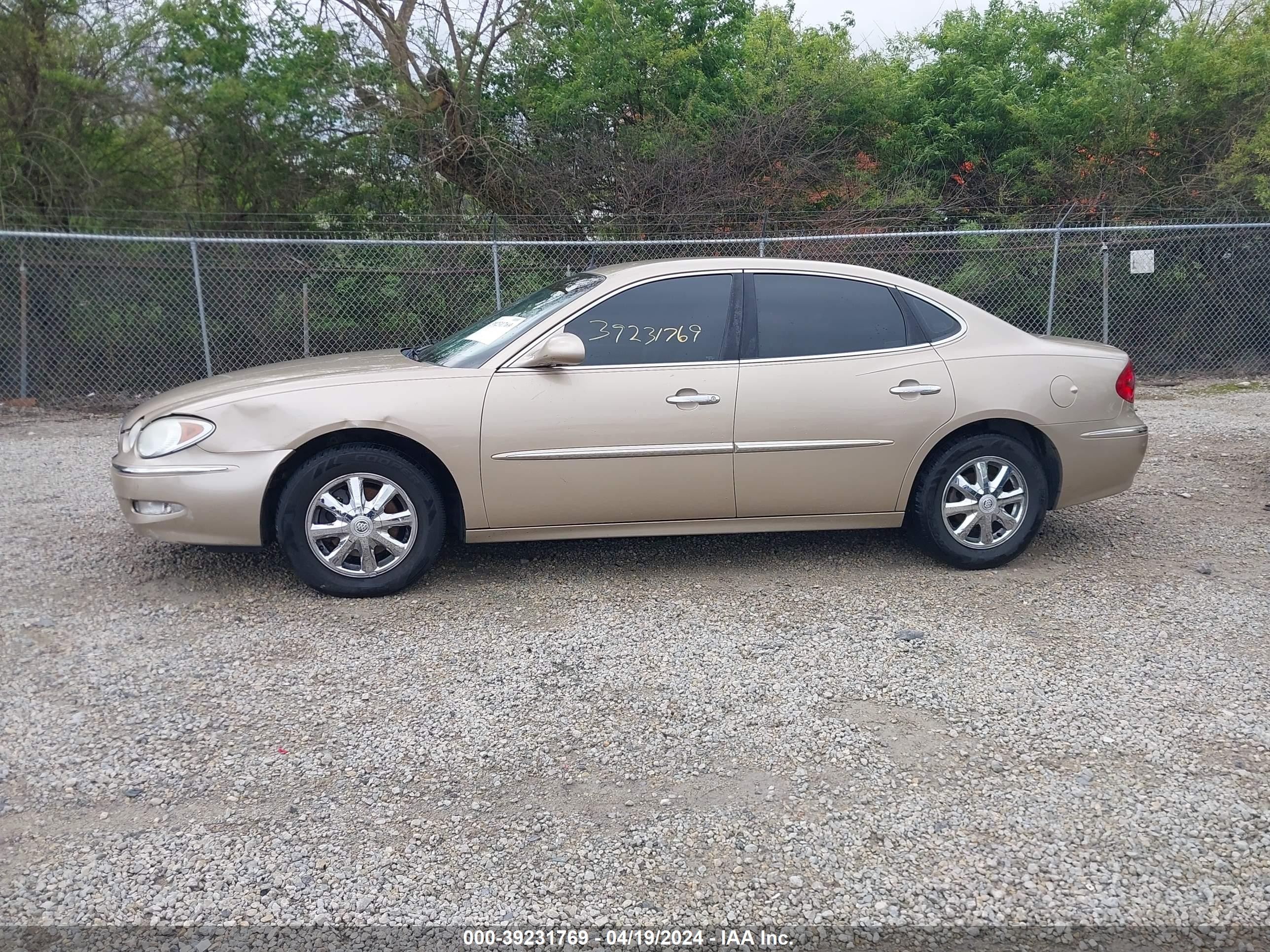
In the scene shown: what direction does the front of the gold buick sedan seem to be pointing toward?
to the viewer's left

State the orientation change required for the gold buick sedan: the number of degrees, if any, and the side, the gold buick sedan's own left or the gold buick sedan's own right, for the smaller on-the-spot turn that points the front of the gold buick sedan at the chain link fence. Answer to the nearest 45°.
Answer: approximately 90° to the gold buick sedan's own right
